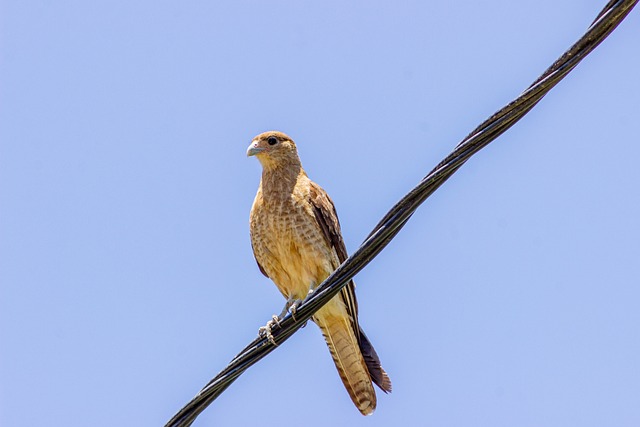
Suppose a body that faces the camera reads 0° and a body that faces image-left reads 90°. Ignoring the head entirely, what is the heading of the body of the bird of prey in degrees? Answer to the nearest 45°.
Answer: approximately 45°
